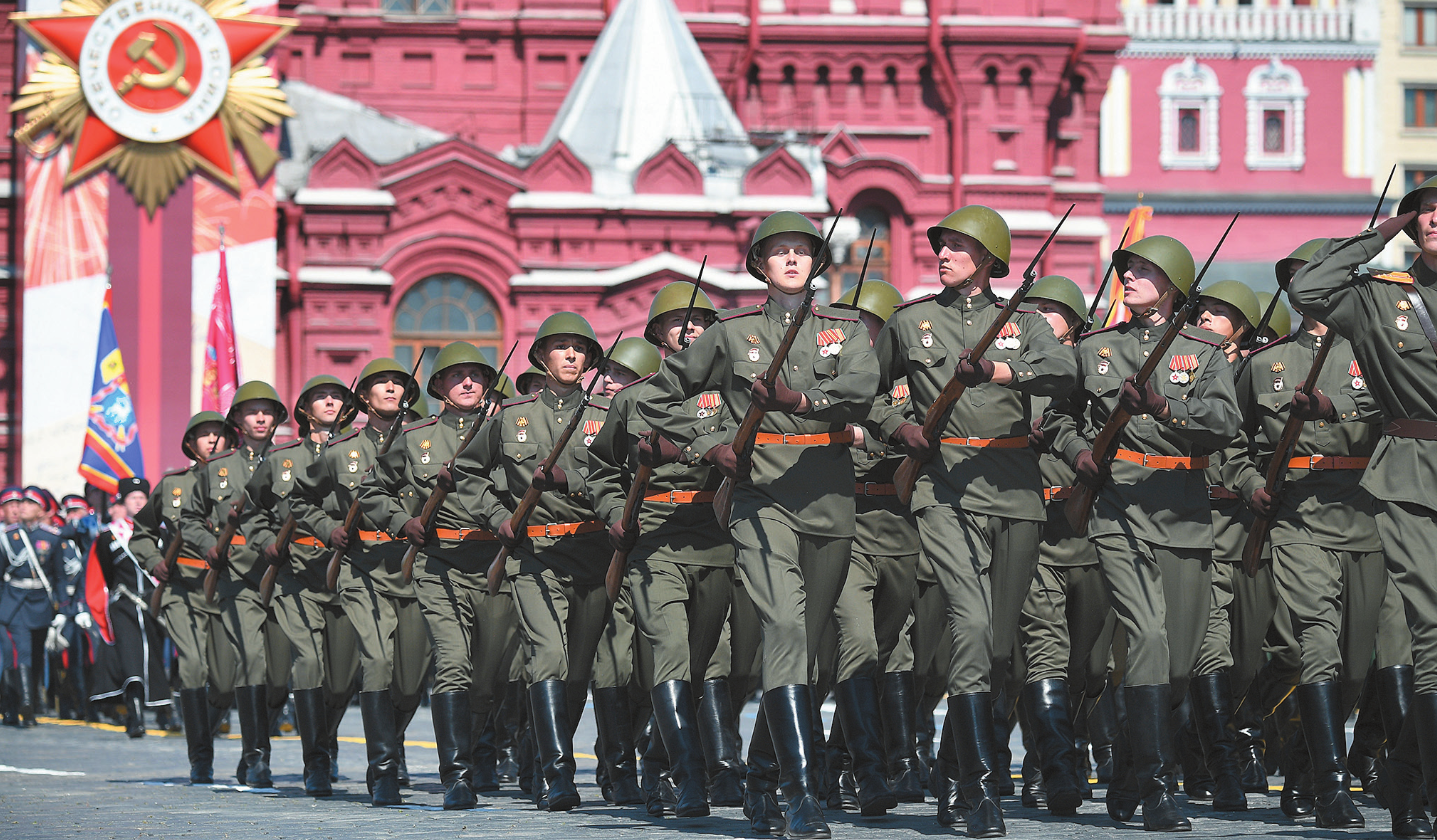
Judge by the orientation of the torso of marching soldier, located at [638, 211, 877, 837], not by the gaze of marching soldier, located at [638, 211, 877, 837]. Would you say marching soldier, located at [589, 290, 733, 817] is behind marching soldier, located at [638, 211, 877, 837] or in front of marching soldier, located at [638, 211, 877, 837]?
behind

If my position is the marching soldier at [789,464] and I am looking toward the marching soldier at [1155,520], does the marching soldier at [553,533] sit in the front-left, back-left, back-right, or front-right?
back-left

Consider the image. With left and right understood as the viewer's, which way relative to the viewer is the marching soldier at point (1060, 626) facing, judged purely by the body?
facing the viewer and to the left of the viewer

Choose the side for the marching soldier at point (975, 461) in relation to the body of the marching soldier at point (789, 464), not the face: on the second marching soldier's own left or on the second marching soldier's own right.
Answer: on the second marching soldier's own left

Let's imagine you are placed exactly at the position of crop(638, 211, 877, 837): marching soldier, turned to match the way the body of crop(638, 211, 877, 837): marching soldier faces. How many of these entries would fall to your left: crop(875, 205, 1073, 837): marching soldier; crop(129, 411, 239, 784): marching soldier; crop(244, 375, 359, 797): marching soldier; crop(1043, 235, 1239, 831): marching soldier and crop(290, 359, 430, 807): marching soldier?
2

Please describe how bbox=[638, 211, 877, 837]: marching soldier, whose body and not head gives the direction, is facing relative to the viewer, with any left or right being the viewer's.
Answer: facing the viewer

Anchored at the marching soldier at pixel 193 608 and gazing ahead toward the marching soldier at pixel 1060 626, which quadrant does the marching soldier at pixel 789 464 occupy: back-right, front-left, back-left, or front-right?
front-right

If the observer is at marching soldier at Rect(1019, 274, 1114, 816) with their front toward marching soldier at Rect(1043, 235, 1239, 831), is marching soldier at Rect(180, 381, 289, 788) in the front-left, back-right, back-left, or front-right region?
back-right

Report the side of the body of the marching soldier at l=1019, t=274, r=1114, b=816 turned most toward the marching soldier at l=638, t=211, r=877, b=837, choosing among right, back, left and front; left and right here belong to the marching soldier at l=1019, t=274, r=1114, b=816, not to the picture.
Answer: front

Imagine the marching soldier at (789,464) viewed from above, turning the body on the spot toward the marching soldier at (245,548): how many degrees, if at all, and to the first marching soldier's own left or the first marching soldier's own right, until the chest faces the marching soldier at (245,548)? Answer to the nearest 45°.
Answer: approximately 135° to the first marching soldier's own right

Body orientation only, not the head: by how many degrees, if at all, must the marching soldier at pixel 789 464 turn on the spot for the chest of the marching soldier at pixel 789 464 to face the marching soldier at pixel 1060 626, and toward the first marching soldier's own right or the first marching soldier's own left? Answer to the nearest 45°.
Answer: approximately 135° to the first marching soldier's own left

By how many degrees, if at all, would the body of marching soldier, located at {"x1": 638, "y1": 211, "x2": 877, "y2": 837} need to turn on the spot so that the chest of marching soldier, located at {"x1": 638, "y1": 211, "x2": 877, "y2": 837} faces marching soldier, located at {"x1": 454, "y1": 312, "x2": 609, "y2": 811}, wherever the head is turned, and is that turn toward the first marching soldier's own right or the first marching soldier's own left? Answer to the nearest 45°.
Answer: approximately 135° to the first marching soldier's own right

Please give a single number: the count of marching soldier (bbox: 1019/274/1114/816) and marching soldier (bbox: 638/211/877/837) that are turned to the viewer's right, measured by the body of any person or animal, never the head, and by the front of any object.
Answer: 0

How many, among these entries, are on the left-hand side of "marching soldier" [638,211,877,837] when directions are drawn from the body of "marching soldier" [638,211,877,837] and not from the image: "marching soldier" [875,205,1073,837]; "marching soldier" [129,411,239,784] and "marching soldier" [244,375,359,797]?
1

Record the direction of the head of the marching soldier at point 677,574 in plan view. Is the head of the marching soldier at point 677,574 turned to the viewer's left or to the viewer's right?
to the viewer's right
